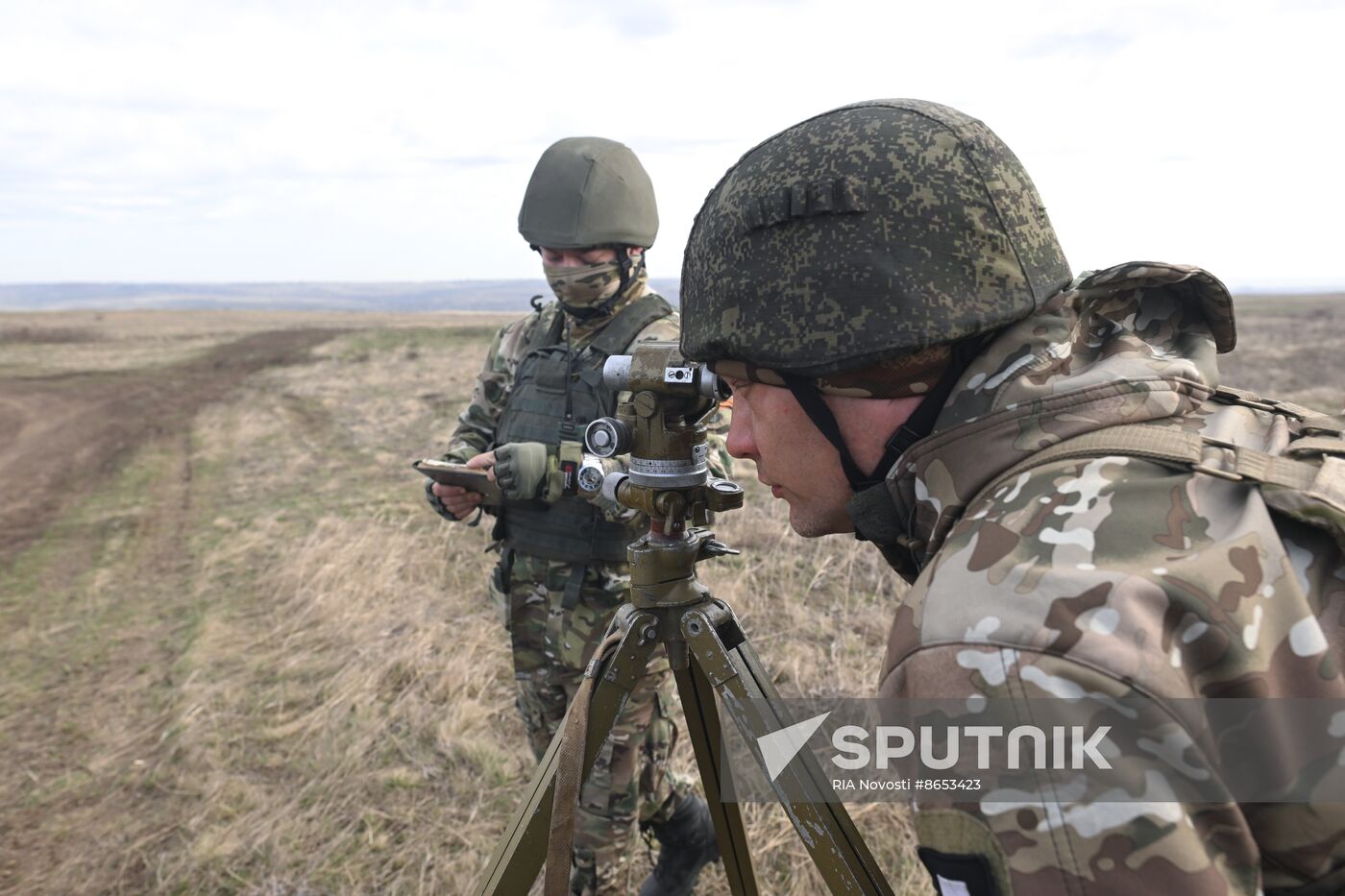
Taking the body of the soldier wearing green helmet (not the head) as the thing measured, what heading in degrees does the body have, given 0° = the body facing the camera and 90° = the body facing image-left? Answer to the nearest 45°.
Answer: approximately 45°

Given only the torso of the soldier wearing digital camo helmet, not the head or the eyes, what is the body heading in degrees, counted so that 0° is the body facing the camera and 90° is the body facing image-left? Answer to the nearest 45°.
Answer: approximately 90°

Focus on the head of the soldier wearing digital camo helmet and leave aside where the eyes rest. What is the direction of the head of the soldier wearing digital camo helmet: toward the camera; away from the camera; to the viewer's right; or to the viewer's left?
to the viewer's left
